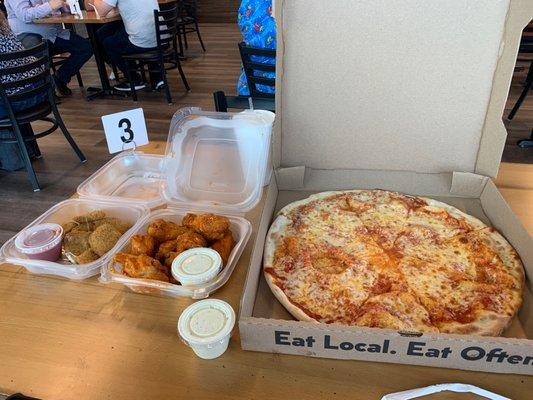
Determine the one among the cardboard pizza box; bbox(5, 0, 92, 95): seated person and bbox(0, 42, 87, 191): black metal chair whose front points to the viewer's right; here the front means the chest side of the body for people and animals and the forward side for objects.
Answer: the seated person

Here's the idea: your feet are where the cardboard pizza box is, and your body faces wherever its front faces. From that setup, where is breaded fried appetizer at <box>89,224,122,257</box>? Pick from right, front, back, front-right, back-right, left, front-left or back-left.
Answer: front-right

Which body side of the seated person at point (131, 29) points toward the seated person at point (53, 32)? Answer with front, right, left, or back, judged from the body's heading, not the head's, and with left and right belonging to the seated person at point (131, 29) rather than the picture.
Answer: front

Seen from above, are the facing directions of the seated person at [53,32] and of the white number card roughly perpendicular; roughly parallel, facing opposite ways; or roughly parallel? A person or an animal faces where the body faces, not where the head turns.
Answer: roughly perpendicular

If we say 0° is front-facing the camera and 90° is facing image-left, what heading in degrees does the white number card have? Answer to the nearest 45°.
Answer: approximately 0°

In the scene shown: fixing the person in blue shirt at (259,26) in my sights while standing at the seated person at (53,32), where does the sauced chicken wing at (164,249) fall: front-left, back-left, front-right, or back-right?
front-right

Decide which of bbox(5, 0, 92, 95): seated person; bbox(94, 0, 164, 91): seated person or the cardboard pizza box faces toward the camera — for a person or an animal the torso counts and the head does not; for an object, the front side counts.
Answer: the cardboard pizza box

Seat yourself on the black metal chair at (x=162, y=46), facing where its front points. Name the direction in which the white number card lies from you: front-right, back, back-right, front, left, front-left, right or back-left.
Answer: back-left

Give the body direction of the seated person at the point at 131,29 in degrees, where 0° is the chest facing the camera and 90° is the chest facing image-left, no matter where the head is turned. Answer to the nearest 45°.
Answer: approximately 135°

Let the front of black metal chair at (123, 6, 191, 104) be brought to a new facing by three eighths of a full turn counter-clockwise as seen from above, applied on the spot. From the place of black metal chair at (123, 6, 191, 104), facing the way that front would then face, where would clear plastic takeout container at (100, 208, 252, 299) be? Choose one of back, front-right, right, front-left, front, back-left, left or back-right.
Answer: front

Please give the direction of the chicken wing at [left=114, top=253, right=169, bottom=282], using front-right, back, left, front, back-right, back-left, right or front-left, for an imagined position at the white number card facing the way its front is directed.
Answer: front

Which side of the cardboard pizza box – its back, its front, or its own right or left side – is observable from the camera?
front

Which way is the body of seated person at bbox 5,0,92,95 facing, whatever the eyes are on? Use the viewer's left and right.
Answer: facing to the right of the viewer
